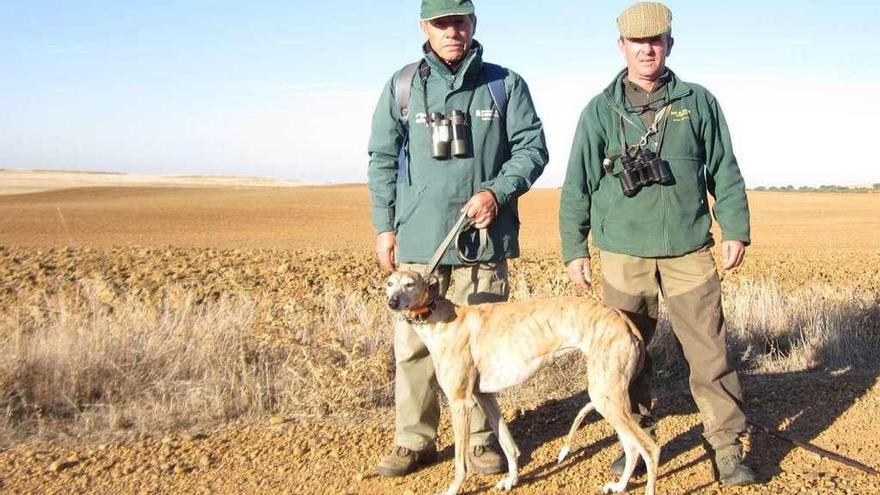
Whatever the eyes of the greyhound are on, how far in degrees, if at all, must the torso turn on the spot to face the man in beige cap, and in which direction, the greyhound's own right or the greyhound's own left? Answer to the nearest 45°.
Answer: approximately 135° to the greyhound's own right

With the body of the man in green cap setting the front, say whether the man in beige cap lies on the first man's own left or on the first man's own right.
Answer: on the first man's own left

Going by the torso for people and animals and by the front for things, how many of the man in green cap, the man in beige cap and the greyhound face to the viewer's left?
1

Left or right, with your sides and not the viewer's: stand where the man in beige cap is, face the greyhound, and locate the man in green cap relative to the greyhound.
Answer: right

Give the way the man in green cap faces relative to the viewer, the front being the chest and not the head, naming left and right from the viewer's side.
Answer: facing the viewer

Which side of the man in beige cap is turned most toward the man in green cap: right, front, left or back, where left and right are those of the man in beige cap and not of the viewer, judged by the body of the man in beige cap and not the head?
right

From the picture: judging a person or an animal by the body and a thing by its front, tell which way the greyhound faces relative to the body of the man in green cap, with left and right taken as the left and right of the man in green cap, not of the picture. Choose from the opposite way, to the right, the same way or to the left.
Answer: to the right

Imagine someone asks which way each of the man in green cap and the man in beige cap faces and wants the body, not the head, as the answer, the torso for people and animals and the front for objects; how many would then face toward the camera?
2

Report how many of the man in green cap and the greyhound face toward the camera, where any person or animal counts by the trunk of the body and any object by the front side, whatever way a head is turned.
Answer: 1

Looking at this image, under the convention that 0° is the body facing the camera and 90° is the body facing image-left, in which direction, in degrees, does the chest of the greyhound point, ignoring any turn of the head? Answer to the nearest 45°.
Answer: approximately 90°

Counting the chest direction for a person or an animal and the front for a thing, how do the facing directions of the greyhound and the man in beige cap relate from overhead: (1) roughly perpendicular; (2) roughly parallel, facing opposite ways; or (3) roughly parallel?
roughly perpendicular
